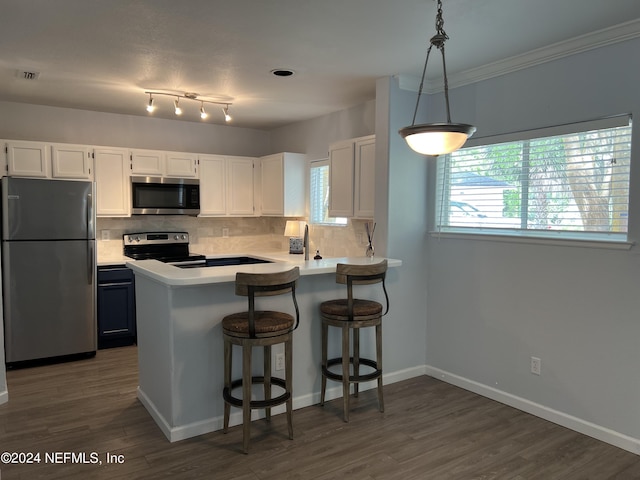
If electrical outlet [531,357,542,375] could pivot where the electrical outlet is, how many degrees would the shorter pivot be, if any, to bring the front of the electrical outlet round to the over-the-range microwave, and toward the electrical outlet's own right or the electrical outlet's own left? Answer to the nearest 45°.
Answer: approximately 45° to the electrical outlet's own right

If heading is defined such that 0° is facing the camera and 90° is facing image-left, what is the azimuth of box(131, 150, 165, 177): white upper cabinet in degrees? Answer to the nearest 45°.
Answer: approximately 0°

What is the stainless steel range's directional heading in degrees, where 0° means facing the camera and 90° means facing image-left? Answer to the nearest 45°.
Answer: approximately 0°

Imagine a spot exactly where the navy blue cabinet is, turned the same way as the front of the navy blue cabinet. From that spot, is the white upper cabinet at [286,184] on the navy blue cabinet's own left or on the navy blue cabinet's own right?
on the navy blue cabinet's own left

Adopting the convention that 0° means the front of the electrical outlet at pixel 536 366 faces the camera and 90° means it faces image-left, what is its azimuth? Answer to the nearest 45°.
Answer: approximately 45°

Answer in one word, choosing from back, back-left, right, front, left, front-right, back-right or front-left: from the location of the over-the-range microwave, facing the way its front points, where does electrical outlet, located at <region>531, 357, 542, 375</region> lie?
front-left

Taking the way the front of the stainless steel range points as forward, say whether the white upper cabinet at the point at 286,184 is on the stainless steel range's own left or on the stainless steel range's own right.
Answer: on the stainless steel range's own left
